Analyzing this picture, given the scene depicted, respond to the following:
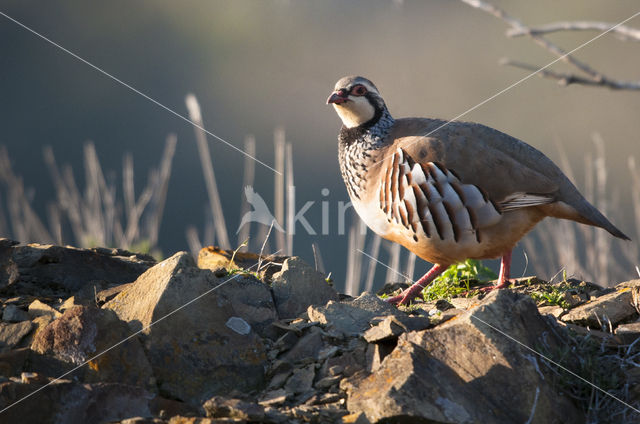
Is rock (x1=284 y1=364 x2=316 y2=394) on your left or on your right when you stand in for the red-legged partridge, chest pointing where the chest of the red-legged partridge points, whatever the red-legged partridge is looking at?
on your left

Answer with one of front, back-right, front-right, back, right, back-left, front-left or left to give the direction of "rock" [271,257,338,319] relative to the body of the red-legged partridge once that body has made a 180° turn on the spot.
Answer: back-right

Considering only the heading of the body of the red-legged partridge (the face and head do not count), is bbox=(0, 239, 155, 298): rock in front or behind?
in front

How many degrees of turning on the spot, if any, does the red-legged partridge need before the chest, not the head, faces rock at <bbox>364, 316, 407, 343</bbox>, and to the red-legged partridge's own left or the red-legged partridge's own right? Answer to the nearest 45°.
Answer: approximately 90° to the red-legged partridge's own left

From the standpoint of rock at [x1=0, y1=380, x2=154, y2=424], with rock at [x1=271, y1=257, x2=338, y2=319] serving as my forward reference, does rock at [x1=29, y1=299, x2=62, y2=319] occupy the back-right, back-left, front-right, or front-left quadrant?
front-left

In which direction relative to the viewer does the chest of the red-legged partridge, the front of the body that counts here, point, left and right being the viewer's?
facing to the left of the viewer

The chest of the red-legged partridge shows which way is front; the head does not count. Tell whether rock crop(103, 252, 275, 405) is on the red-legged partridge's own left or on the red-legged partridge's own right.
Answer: on the red-legged partridge's own left

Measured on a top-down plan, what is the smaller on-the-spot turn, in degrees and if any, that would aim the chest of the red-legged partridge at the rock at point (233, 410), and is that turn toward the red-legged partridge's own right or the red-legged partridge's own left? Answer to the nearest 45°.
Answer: approximately 90° to the red-legged partridge's own left

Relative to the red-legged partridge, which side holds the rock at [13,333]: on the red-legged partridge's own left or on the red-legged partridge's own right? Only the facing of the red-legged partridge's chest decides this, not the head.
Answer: on the red-legged partridge's own left

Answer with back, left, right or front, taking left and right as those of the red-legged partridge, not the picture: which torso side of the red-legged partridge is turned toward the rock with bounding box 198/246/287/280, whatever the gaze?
front

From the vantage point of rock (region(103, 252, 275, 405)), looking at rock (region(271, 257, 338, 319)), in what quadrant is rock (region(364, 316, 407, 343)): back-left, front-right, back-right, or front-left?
front-right
